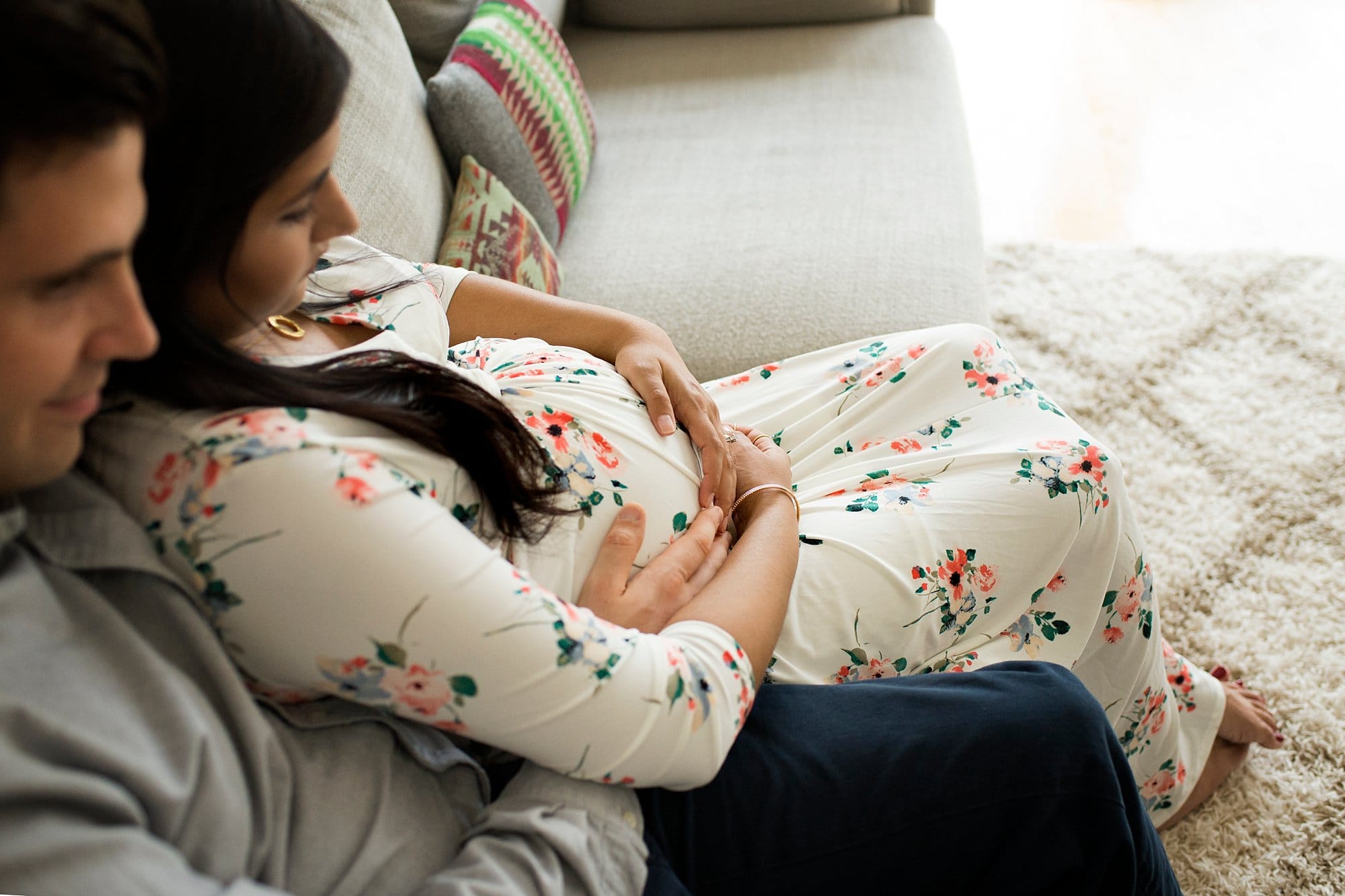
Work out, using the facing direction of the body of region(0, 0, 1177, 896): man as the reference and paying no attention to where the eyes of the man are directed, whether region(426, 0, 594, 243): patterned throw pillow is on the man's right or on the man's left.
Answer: on the man's left

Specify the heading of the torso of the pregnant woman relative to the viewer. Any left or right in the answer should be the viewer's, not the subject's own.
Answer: facing to the right of the viewer

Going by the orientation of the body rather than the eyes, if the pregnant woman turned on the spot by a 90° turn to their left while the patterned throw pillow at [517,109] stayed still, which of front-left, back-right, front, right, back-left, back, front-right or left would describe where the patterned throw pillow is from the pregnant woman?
front

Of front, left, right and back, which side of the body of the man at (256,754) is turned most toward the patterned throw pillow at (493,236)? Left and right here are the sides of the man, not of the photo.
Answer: left

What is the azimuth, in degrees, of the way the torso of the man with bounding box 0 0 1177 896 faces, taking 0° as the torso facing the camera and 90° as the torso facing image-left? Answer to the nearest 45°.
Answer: approximately 270°

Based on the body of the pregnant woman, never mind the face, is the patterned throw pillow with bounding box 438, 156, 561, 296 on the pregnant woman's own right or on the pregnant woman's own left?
on the pregnant woman's own left

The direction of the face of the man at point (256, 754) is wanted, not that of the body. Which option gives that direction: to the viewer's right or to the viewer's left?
to the viewer's right
